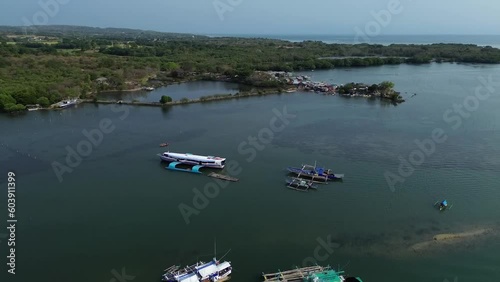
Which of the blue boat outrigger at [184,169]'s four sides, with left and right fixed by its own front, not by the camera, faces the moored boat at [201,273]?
left

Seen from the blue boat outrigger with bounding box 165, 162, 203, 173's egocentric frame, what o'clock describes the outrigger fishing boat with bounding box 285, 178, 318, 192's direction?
The outrigger fishing boat is roughly at 7 o'clock from the blue boat outrigger.

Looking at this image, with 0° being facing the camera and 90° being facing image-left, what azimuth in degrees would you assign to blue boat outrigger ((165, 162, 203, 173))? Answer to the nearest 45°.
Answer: approximately 90°

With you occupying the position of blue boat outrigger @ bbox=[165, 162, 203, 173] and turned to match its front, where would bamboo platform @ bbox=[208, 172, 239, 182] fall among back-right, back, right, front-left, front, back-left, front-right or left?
back-left

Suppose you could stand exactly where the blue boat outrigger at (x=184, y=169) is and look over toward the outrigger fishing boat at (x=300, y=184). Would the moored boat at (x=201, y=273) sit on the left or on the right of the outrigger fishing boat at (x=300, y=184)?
right

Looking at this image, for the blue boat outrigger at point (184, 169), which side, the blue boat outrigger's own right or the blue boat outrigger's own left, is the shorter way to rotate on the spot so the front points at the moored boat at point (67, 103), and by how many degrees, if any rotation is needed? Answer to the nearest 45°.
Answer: approximately 45° to the blue boat outrigger's own right

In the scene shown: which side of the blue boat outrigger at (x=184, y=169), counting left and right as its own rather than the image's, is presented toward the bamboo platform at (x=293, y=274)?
left

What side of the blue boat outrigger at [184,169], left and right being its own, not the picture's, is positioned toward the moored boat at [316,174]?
back
